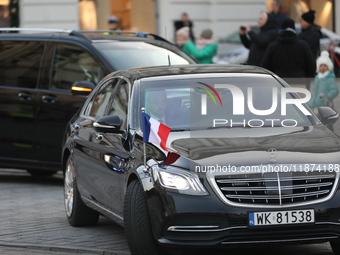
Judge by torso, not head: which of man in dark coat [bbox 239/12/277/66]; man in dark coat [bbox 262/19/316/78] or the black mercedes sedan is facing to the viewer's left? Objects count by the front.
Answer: man in dark coat [bbox 239/12/277/66]

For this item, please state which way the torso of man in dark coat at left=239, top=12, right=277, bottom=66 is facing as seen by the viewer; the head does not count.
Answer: to the viewer's left

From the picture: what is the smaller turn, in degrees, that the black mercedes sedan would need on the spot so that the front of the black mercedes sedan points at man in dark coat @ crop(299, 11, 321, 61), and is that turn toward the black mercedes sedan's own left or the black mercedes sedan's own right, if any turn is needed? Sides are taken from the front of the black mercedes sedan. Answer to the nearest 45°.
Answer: approximately 135° to the black mercedes sedan's own left

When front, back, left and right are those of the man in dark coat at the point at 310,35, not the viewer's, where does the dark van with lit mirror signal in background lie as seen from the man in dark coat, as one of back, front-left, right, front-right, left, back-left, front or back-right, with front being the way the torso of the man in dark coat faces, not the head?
front-left

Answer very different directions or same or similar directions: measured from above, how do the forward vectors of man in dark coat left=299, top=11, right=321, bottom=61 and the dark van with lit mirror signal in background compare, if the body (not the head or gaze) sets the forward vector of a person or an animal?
very different directions

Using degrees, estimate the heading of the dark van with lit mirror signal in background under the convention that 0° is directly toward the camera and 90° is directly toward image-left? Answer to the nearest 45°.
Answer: approximately 315°

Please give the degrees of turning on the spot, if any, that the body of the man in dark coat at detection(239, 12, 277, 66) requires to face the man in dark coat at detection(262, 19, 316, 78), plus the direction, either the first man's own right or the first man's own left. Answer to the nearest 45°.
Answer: approximately 90° to the first man's own left

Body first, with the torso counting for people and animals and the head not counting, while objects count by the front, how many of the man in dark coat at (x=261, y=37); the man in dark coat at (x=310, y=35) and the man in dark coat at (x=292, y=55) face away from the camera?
1

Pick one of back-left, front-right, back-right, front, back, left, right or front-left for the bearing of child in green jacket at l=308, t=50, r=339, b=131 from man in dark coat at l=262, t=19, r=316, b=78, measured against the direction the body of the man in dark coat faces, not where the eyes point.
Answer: right
